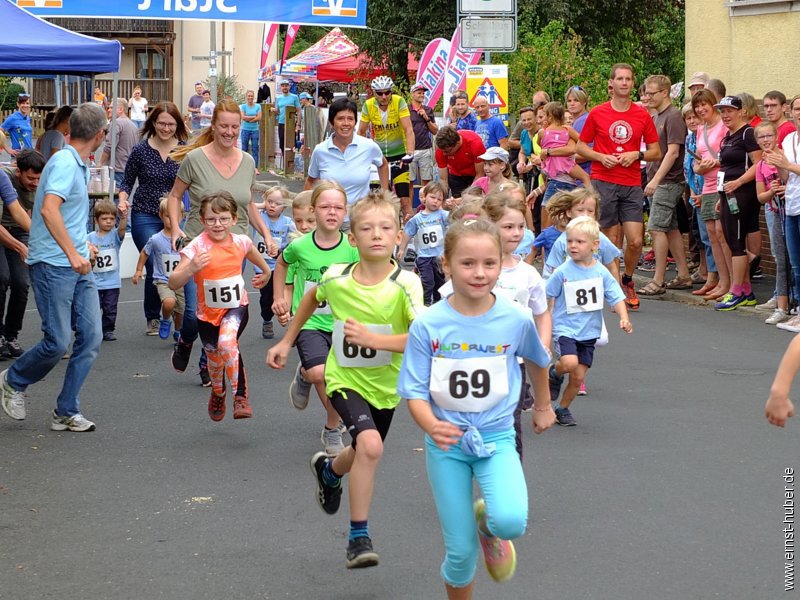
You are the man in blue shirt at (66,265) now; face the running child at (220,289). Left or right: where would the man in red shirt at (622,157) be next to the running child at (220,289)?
left

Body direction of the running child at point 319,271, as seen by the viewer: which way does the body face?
toward the camera

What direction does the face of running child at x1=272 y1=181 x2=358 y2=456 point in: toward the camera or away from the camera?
toward the camera

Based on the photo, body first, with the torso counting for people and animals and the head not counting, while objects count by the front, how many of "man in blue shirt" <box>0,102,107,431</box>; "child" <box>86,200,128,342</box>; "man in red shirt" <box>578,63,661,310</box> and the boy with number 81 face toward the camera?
3

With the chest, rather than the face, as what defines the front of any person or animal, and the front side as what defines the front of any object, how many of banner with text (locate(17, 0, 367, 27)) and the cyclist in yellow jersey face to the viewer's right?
0

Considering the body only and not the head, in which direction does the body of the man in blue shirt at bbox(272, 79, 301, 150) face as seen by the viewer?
toward the camera

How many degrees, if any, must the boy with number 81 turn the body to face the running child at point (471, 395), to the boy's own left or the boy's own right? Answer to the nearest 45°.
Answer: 0° — they already face them

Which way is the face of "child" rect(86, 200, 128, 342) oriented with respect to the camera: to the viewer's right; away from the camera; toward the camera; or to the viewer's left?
toward the camera

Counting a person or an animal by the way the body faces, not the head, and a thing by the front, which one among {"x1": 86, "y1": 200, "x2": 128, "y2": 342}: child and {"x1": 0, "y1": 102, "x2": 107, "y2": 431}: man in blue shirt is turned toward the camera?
the child

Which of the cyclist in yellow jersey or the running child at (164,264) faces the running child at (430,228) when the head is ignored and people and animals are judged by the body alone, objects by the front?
the cyclist in yellow jersey

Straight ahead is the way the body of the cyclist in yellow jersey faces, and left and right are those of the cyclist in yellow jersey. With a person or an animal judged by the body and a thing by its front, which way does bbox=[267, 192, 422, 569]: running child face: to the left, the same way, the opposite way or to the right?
the same way

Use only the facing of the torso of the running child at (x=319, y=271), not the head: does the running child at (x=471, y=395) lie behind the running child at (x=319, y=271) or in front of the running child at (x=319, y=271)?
in front

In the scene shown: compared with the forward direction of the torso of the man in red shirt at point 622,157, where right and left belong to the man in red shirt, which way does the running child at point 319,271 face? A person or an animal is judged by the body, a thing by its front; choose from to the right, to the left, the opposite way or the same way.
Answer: the same way

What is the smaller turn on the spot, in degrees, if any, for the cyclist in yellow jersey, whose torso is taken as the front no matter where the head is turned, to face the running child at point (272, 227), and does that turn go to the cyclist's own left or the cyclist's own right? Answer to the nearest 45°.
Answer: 0° — they already face them
